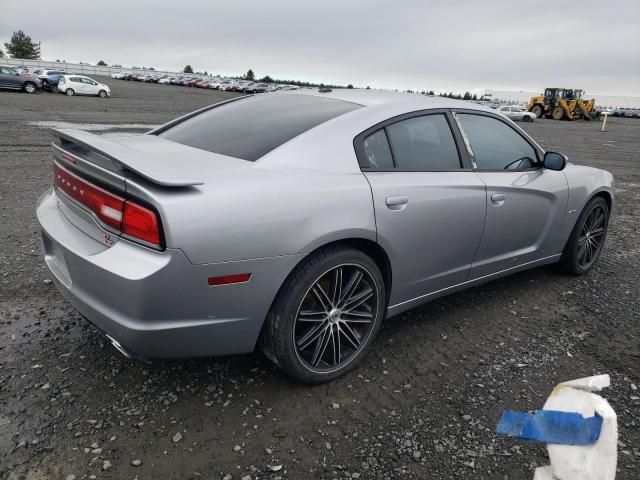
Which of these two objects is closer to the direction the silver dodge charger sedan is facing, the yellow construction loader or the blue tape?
the yellow construction loader

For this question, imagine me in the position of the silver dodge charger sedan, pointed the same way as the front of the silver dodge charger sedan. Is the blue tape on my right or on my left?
on my right

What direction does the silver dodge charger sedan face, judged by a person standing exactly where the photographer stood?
facing away from the viewer and to the right of the viewer

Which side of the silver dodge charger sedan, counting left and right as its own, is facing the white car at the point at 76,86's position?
left

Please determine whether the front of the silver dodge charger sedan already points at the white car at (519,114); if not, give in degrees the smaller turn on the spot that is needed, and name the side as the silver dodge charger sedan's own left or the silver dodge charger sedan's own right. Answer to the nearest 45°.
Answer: approximately 45° to the silver dodge charger sedan's own left
